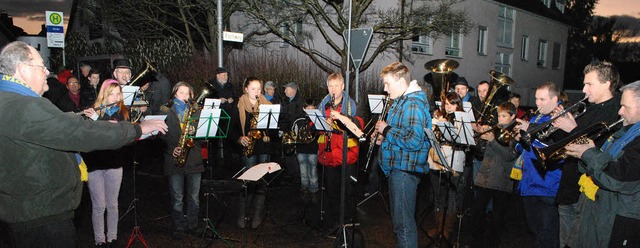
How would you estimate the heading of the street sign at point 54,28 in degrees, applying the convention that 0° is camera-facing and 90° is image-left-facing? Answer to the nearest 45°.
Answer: approximately 0°

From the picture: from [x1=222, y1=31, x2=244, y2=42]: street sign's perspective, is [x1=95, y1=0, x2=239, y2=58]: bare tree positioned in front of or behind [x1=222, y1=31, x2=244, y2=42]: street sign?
behind

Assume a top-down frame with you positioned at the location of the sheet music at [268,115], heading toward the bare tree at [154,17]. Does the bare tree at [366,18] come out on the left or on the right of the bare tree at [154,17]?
right

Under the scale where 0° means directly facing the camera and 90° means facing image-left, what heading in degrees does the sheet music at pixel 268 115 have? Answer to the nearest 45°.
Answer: approximately 180°

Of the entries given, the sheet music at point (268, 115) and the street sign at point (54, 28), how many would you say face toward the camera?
1

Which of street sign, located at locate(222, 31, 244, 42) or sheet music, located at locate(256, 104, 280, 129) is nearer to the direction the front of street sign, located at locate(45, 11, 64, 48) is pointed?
the sheet music

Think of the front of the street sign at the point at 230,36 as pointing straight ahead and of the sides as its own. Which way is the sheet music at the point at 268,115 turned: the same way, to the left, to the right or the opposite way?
the opposite way

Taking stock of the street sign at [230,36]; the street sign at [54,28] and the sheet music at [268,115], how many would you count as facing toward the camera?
2

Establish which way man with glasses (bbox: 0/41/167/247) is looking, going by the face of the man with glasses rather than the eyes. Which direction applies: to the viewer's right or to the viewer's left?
to the viewer's right

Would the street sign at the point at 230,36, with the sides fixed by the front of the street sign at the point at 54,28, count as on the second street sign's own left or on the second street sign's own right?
on the second street sign's own left

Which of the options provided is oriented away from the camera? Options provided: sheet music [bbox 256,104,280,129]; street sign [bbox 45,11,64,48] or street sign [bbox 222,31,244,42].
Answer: the sheet music
